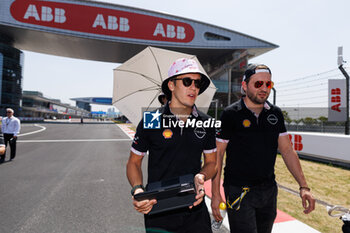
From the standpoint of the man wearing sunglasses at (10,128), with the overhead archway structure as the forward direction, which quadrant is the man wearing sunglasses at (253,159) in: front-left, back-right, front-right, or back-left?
back-right

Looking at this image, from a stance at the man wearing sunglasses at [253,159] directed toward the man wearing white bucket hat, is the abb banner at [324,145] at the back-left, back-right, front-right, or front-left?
back-right

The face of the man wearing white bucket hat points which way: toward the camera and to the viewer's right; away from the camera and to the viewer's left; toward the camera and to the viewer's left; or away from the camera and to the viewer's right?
toward the camera and to the viewer's right

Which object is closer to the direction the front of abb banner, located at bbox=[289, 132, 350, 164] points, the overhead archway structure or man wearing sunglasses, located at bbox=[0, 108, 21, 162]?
the man wearing sunglasses

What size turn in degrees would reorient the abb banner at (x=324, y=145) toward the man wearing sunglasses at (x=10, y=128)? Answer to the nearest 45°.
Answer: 0° — it already faces them

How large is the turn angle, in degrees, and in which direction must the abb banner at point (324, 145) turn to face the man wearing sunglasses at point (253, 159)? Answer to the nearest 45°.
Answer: approximately 45° to its left

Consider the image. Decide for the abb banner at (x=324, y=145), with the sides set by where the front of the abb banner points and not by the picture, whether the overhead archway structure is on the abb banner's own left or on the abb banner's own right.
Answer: on the abb banner's own right

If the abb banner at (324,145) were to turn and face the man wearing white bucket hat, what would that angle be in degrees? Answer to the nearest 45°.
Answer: approximately 45° to its left
